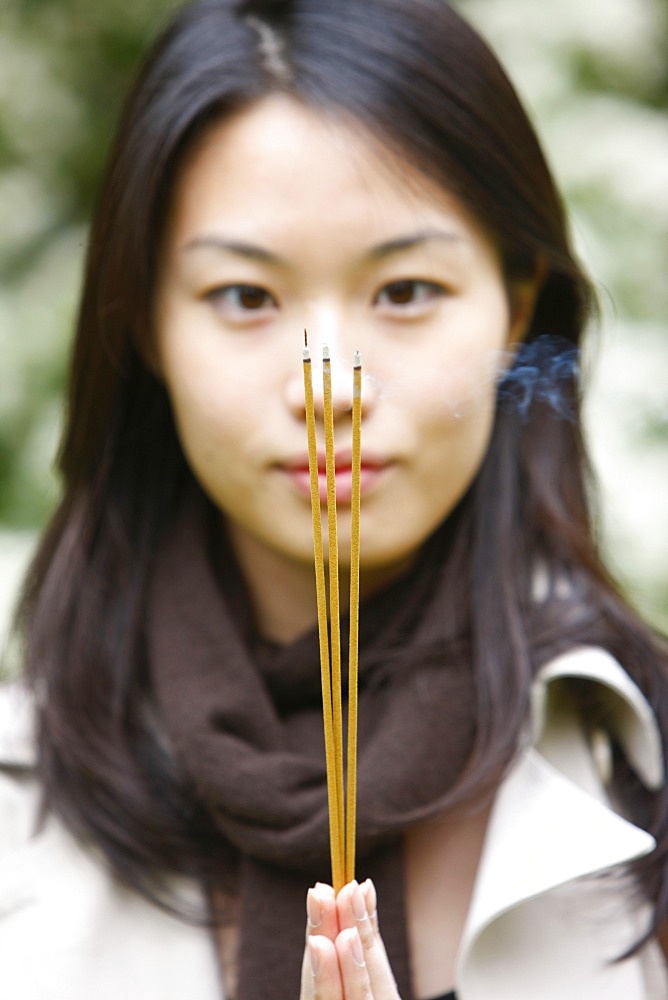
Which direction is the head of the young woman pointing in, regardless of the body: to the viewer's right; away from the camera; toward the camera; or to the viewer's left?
toward the camera

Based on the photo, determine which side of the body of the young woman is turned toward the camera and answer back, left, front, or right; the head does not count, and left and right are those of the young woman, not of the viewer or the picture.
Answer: front
